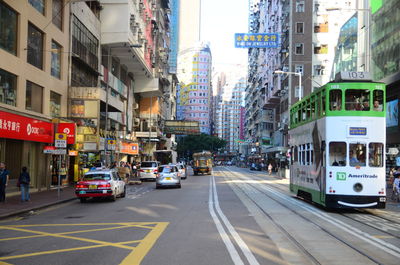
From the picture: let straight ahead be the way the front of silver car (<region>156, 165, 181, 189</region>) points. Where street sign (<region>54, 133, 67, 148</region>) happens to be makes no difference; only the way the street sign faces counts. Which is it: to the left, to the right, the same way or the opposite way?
the opposite way

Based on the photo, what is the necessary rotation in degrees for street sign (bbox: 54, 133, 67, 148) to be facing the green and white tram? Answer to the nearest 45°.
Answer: approximately 45° to its left

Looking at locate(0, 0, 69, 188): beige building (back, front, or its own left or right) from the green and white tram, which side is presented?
front

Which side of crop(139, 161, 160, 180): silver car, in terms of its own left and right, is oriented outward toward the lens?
back

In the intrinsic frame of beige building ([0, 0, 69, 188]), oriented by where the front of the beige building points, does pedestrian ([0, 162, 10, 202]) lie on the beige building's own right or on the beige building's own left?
on the beige building's own right

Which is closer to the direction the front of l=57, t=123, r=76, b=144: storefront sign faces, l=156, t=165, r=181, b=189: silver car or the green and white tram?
the green and white tram

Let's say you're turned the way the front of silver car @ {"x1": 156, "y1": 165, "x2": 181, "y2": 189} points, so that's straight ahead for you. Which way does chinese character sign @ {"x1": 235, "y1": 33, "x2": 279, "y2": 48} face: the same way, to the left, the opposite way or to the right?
the opposite way

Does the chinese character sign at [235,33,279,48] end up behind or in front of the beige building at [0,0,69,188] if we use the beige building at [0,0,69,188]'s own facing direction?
in front

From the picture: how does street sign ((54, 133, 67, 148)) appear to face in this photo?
toward the camera

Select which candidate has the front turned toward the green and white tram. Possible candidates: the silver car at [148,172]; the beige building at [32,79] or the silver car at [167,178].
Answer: the beige building

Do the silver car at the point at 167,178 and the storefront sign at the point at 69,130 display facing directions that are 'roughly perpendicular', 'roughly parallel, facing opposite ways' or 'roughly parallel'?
roughly parallel, facing opposite ways

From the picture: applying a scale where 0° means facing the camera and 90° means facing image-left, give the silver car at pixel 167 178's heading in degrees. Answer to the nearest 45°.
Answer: approximately 180°

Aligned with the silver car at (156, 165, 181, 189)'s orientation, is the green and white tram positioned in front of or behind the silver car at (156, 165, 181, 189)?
behind

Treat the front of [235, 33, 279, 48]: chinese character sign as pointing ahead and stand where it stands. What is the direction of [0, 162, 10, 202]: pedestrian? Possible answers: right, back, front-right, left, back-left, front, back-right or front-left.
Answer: front-right

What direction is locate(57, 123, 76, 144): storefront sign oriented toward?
toward the camera

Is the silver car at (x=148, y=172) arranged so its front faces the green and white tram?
no
